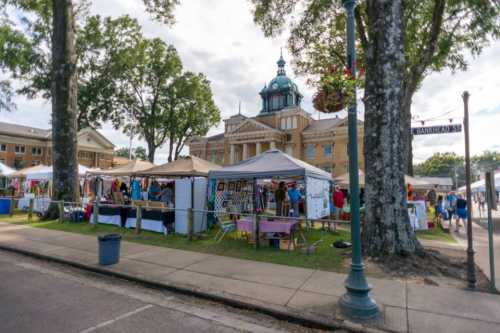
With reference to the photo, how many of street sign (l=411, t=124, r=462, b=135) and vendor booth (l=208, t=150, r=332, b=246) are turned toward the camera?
2

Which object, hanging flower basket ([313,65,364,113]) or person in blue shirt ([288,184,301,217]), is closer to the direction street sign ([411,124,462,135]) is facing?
the hanging flower basket

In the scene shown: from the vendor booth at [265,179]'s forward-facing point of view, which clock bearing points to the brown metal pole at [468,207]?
The brown metal pole is roughly at 11 o'clock from the vendor booth.

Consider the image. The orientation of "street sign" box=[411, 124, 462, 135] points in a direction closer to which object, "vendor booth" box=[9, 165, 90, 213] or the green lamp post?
the green lamp post

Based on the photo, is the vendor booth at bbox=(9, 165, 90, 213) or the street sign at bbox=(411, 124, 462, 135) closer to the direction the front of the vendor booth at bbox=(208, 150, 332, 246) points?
the street sign

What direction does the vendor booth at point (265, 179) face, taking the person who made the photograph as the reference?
facing the viewer

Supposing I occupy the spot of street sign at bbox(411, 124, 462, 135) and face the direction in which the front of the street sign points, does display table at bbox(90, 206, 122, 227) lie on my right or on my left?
on my right

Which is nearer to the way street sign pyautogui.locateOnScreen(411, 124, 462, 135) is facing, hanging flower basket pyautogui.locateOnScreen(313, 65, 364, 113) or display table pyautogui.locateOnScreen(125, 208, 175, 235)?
the hanging flower basket

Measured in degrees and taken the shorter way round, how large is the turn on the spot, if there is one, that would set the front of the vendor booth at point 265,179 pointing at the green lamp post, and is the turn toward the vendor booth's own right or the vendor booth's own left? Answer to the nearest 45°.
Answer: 0° — it already faces it

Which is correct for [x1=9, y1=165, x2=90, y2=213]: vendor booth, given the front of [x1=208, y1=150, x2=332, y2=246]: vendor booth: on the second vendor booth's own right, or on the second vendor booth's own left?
on the second vendor booth's own right

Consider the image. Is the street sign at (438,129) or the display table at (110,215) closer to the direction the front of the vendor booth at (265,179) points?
the street sign

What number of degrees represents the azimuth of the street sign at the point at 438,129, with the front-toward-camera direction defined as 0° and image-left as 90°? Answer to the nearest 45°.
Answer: approximately 0°

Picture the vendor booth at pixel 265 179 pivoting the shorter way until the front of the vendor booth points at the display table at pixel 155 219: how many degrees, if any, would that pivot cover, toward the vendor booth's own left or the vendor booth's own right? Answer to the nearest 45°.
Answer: approximately 90° to the vendor booth's own right
